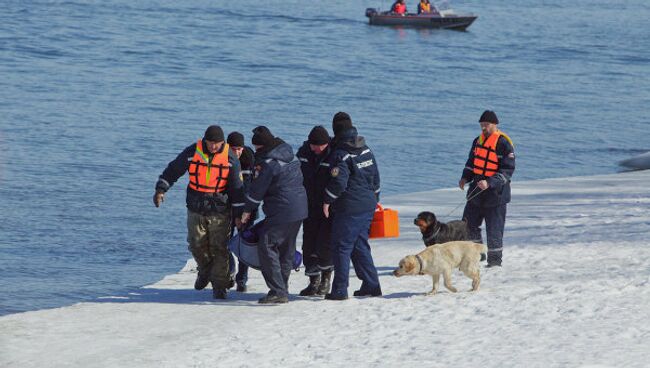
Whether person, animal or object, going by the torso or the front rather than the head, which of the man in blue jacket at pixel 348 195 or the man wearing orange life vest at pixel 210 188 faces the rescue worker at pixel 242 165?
the man in blue jacket

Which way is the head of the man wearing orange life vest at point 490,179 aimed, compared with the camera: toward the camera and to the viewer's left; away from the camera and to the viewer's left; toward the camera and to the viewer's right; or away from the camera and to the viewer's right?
toward the camera and to the viewer's left

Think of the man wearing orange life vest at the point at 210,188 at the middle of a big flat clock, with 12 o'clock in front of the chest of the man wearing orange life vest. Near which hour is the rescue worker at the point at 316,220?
The rescue worker is roughly at 9 o'clock from the man wearing orange life vest.

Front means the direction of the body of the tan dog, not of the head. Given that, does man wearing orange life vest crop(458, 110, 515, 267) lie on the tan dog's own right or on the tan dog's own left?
on the tan dog's own right

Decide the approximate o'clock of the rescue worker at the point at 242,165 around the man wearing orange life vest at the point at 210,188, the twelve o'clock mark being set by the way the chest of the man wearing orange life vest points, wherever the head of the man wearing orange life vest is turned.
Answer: The rescue worker is roughly at 7 o'clock from the man wearing orange life vest.

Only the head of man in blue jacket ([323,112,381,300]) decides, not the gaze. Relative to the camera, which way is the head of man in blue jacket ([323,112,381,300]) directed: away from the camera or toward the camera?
away from the camera

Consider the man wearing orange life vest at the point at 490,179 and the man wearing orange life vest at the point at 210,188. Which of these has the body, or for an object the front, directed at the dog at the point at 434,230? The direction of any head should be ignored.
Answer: the man wearing orange life vest at the point at 490,179

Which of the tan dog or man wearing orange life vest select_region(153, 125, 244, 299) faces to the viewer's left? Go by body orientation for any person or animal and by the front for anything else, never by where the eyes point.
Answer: the tan dog

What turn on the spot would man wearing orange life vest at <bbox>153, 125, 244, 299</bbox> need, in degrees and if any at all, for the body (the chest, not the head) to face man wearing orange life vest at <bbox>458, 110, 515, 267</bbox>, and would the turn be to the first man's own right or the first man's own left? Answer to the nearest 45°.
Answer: approximately 90° to the first man's own left

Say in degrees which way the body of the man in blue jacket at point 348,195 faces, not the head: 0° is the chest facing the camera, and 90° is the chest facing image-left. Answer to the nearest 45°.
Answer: approximately 135°
